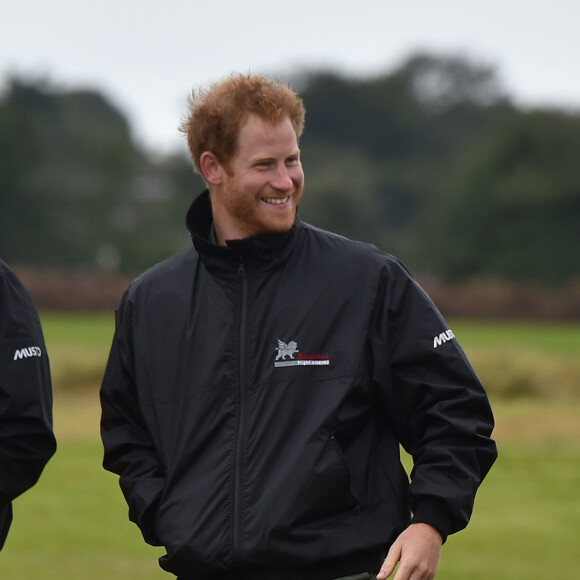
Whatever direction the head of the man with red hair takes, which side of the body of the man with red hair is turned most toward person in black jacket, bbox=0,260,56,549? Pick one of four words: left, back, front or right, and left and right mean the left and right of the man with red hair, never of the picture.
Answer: right

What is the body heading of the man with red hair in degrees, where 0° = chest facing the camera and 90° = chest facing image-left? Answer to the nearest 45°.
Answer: approximately 0°
